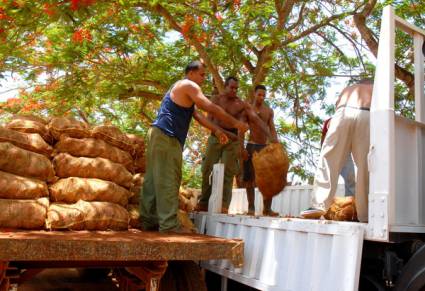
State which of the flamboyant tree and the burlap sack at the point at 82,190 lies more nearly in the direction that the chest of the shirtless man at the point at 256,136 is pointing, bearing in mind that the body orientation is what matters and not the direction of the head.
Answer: the burlap sack

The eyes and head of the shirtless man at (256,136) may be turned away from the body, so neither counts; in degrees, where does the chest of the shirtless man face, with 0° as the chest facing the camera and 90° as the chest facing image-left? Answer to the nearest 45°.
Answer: approximately 45°

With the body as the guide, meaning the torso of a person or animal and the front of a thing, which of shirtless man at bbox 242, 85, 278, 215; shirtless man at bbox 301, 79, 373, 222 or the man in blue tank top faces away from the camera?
shirtless man at bbox 301, 79, 373, 222

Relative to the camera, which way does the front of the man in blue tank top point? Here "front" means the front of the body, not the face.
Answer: to the viewer's right

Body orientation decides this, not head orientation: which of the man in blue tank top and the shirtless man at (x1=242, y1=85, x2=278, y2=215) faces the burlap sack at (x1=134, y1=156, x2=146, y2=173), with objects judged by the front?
the shirtless man

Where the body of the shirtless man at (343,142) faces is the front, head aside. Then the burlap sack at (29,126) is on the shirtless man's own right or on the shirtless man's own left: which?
on the shirtless man's own left

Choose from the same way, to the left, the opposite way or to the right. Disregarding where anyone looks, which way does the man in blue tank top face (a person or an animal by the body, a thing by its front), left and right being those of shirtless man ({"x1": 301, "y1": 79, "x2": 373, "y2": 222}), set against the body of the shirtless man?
to the right

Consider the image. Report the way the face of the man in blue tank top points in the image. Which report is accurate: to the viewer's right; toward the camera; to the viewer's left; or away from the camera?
to the viewer's right

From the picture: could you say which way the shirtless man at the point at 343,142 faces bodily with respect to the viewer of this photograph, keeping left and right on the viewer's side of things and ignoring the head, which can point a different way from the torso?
facing away from the viewer

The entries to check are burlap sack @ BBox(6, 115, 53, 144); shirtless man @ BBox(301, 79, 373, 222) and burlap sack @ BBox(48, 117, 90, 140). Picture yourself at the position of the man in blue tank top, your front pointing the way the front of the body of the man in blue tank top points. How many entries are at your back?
2

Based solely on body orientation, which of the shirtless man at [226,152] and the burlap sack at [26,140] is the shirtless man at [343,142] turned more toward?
the shirtless man

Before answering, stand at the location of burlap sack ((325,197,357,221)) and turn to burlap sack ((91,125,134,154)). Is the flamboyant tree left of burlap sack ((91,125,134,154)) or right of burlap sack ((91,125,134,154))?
right
